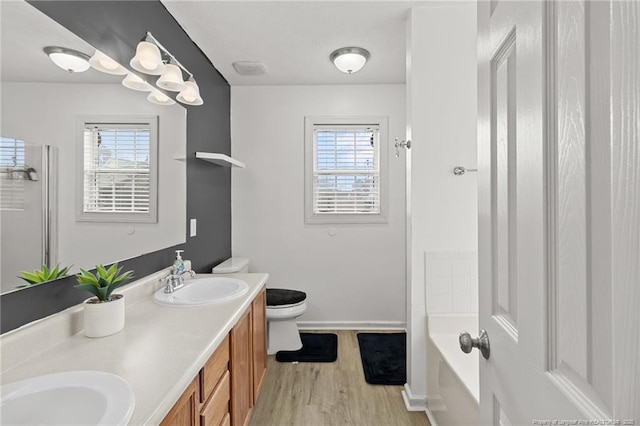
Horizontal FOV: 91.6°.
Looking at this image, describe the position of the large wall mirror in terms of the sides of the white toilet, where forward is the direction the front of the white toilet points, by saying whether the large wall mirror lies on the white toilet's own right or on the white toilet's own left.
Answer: on the white toilet's own right

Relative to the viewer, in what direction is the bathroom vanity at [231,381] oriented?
to the viewer's right

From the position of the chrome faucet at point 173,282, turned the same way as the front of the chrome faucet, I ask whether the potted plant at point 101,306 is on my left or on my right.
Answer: on my right

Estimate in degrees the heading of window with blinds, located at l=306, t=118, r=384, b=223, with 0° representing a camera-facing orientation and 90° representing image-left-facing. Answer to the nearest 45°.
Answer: approximately 0°

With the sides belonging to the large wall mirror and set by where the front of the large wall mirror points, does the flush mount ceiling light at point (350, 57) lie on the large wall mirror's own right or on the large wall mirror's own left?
on the large wall mirror's own left

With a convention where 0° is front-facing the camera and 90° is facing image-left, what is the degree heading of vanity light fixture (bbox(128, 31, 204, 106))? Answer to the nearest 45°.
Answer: approximately 315°
